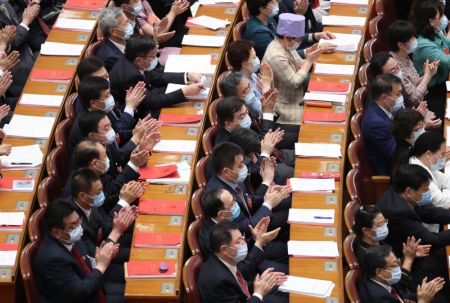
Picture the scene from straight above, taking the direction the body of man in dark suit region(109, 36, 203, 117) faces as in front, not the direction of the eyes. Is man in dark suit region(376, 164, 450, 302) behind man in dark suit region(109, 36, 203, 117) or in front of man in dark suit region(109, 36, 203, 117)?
in front

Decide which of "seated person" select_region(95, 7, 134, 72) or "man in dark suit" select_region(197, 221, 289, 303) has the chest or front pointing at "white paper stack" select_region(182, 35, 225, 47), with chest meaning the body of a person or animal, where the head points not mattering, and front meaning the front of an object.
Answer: the seated person

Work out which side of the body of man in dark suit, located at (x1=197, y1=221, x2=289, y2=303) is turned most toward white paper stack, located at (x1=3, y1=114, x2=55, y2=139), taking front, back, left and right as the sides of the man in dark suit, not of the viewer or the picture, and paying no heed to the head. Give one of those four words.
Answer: back

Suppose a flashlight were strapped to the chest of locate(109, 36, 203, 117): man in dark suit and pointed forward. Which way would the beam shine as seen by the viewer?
to the viewer's right

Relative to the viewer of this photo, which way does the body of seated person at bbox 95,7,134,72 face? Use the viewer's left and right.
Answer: facing to the right of the viewer

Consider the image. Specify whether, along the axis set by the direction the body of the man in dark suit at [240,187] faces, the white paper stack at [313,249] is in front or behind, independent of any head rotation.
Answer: in front

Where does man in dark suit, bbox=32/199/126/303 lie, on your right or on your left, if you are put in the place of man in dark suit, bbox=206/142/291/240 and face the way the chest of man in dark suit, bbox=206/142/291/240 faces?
on your right

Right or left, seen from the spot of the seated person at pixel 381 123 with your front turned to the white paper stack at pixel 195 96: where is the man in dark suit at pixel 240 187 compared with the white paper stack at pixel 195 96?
left
